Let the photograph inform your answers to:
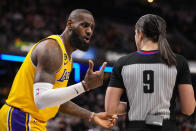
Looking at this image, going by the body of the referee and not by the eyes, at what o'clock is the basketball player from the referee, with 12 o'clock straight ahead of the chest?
The basketball player is roughly at 10 o'clock from the referee.

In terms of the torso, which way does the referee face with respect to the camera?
away from the camera
